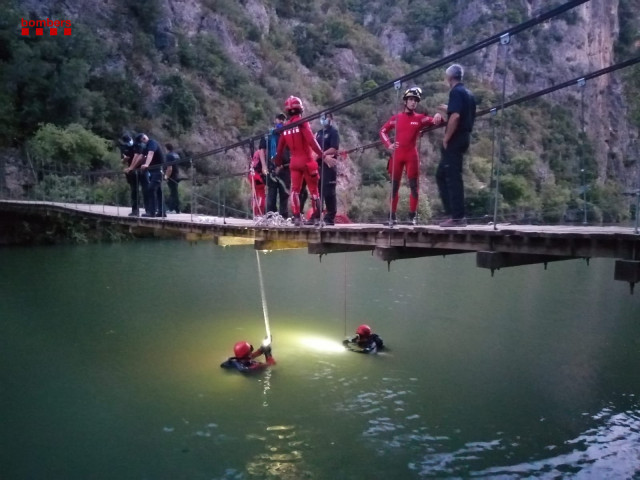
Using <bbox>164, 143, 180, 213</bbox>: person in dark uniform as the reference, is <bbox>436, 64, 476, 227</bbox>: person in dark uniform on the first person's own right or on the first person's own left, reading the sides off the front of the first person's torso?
on the first person's own left

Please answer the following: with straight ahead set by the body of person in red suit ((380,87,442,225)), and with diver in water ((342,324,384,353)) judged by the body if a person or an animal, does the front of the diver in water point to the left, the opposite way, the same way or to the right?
to the right

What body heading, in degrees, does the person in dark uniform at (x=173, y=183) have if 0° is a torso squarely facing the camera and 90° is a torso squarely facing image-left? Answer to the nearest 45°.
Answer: approximately 90°

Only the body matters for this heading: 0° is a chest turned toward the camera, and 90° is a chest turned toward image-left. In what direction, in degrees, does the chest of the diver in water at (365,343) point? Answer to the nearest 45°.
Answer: approximately 90°

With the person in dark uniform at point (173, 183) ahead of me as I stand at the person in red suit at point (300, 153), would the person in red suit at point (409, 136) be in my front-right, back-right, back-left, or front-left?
back-right

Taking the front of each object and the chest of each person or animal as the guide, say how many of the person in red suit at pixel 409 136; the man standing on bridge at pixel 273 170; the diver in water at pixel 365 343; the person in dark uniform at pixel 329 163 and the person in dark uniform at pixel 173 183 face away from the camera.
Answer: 0

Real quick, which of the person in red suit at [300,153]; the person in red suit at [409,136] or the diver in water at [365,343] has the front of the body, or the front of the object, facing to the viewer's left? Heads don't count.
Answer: the diver in water

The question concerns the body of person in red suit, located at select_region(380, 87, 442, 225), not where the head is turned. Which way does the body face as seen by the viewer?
toward the camera

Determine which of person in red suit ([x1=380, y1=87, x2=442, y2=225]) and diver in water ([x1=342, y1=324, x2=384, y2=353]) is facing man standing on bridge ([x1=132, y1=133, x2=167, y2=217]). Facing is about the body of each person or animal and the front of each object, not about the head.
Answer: the diver in water

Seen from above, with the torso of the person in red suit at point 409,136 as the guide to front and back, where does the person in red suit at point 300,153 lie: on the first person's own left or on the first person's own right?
on the first person's own right

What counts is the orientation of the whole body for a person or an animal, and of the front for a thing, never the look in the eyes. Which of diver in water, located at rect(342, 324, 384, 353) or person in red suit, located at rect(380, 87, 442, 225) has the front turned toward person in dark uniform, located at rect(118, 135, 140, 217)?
the diver in water
